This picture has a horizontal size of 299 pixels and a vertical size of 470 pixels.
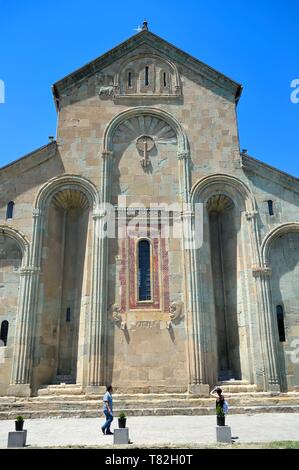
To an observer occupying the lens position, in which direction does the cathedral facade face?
facing the viewer

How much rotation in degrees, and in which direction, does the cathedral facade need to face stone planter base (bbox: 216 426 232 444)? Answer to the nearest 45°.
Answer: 0° — it already faces it

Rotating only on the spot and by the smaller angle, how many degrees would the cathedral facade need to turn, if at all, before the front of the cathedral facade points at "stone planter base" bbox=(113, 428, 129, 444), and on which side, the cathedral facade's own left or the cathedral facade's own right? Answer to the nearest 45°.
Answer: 0° — it already faces it

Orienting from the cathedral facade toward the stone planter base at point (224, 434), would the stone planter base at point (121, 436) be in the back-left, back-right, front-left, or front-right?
front-right
